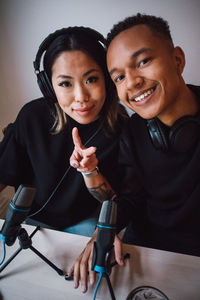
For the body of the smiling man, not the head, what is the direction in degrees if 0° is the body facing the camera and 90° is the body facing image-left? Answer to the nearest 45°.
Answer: approximately 45°
